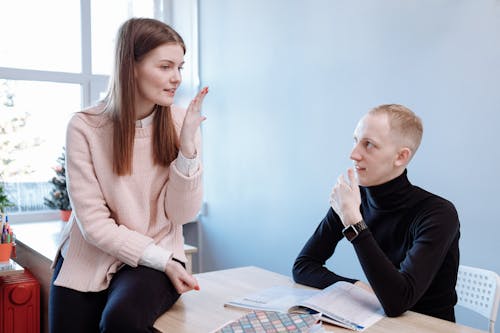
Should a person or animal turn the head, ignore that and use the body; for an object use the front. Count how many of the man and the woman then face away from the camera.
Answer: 0

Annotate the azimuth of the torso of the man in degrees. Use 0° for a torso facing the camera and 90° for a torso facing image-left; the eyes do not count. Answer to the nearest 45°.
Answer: approximately 45°

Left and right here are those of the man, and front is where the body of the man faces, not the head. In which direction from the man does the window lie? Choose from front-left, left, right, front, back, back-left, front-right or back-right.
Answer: right

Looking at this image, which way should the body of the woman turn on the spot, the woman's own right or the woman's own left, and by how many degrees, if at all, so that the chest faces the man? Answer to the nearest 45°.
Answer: approximately 45° to the woman's own left

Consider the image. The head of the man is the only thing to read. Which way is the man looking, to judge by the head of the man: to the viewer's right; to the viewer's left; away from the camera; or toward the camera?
to the viewer's left

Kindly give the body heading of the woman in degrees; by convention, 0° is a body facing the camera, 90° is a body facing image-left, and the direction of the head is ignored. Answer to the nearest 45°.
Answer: approximately 315°
